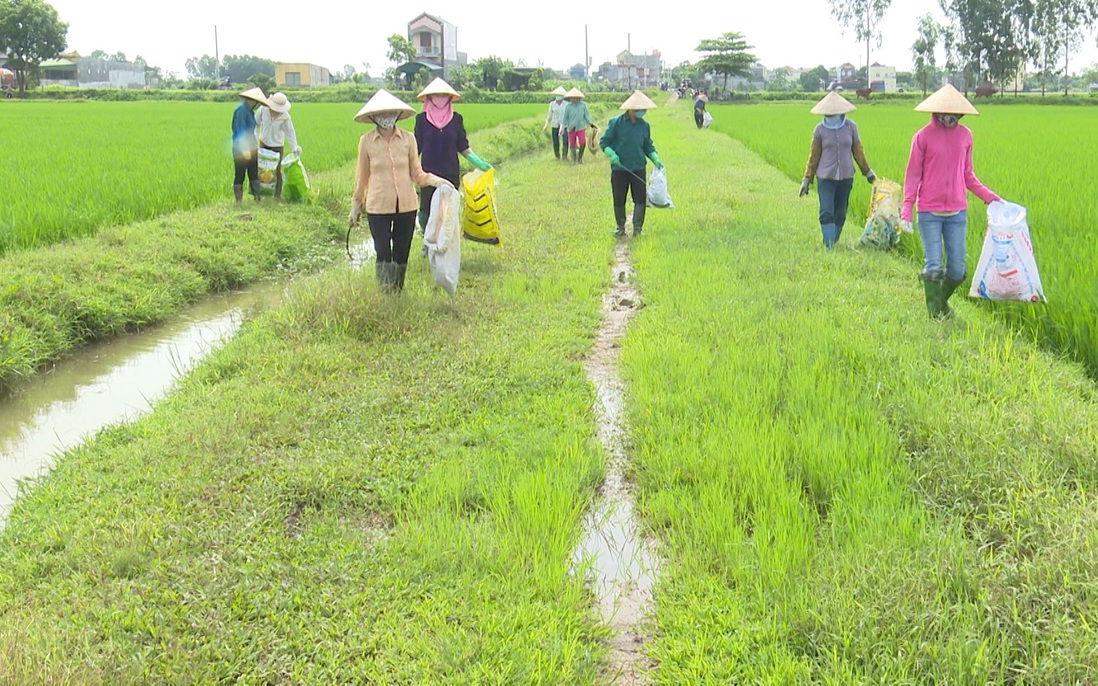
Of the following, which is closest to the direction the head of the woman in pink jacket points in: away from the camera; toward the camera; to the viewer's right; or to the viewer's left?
toward the camera

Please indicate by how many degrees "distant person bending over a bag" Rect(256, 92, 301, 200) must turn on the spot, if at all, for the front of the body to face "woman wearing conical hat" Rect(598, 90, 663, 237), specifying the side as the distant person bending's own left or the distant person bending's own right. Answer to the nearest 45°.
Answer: approximately 45° to the distant person bending's own left

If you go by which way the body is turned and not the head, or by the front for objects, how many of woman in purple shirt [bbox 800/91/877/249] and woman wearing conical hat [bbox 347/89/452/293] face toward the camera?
2

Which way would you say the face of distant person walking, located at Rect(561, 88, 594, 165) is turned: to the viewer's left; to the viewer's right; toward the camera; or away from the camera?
toward the camera

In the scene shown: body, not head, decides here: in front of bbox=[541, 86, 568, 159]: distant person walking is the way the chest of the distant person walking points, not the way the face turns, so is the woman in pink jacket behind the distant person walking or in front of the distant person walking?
in front

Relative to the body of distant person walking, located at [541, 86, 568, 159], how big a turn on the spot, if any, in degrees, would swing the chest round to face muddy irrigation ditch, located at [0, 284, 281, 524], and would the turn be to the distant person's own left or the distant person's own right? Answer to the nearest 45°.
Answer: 0° — they already face it

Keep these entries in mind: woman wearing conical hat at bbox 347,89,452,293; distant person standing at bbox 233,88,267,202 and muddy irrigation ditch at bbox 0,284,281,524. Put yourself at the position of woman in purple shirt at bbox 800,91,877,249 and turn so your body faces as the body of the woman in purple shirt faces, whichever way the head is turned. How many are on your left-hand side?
0

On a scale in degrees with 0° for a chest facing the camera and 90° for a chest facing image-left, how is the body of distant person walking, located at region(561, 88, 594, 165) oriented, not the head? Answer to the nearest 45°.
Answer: approximately 0°

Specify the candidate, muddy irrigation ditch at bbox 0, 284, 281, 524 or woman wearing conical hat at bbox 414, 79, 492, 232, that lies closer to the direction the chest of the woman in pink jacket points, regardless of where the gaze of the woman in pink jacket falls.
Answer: the muddy irrigation ditch

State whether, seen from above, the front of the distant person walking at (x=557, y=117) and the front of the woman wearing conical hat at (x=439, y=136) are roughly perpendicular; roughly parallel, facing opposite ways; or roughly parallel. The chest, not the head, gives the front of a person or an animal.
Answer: roughly parallel

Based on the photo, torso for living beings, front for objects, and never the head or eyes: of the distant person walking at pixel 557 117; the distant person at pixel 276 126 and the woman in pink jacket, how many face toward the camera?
3

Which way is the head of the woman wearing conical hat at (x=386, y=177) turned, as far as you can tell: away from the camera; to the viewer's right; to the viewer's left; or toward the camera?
toward the camera

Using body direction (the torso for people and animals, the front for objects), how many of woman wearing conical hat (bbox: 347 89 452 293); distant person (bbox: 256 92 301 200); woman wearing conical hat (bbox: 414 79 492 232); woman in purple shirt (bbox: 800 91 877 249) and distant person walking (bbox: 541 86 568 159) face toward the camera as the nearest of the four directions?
5

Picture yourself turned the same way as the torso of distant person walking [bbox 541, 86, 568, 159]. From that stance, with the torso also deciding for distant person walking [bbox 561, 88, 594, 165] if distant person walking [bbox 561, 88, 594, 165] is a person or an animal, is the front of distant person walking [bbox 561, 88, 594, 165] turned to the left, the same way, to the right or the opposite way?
the same way

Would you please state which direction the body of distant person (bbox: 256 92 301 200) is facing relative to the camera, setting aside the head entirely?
toward the camera

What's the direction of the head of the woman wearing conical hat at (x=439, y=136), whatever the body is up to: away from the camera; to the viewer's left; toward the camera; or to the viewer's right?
toward the camera

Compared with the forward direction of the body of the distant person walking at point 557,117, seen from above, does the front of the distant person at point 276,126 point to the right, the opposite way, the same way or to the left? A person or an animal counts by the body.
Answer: the same way
